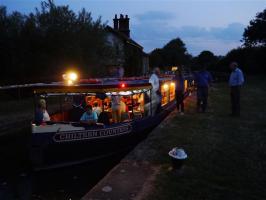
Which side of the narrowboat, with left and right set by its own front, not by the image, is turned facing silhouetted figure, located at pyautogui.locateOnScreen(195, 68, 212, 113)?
back

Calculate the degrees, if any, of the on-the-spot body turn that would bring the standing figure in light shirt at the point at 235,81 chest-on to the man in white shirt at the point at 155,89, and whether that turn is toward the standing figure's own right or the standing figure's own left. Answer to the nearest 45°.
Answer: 0° — they already face them

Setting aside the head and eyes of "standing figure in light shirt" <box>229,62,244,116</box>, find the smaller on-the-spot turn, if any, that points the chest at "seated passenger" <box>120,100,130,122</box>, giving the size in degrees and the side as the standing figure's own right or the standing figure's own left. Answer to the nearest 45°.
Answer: approximately 45° to the standing figure's own left

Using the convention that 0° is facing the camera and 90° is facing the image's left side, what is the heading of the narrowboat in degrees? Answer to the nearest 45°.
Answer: approximately 45°

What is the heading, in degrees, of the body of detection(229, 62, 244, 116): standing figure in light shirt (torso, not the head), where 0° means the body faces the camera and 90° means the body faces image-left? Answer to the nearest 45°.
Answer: approximately 90°

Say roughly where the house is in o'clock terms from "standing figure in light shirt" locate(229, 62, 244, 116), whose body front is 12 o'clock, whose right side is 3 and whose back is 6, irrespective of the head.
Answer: The house is roughly at 2 o'clock from the standing figure in light shirt.

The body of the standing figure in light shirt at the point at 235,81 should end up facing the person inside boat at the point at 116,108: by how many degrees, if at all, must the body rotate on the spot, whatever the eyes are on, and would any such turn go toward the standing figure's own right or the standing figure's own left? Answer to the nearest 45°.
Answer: approximately 45° to the standing figure's own left
